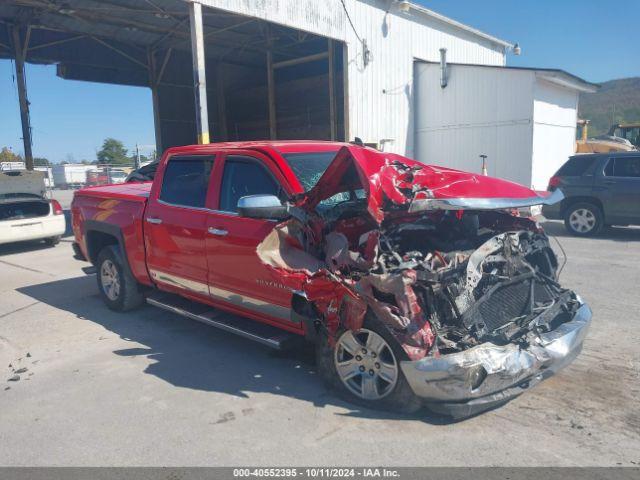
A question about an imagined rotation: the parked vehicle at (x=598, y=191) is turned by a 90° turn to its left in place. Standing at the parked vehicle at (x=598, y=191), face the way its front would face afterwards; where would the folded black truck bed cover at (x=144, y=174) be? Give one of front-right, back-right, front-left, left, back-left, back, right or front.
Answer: left

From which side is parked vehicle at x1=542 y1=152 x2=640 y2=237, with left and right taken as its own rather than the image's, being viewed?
right

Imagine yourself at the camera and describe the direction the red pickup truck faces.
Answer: facing the viewer and to the right of the viewer

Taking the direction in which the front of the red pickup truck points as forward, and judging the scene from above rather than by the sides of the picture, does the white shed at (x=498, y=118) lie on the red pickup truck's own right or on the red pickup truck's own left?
on the red pickup truck's own left

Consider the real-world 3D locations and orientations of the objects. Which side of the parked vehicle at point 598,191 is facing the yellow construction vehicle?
left

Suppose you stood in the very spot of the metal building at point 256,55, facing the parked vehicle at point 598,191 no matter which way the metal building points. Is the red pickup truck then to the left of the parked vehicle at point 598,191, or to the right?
right

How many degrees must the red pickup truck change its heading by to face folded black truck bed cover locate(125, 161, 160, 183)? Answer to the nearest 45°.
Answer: approximately 180°
